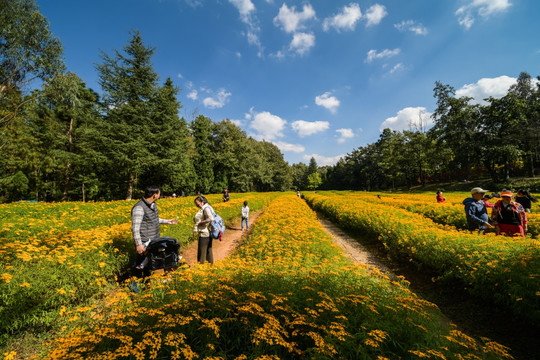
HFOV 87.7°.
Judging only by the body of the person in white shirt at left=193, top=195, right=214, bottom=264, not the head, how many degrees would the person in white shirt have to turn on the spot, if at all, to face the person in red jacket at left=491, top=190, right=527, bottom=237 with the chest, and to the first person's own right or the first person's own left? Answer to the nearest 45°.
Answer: approximately 180°

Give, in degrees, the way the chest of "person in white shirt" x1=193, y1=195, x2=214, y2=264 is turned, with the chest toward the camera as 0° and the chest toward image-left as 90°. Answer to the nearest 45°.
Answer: approximately 90°

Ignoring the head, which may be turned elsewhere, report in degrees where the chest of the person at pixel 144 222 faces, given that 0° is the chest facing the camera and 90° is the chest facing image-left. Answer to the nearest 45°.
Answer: approximately 315°

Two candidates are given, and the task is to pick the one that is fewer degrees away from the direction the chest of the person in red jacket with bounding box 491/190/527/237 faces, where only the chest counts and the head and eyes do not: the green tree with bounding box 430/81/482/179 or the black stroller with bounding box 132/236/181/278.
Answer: the black stroller

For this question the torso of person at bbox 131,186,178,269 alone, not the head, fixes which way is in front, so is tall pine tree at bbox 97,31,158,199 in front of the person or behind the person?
behind

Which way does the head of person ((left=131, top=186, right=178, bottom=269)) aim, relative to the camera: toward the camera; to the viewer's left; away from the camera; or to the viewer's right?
to the viewer's right

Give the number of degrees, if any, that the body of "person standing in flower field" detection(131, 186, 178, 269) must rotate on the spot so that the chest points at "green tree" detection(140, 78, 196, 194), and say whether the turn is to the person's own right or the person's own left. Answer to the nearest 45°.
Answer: approximately 135° to the person's own left

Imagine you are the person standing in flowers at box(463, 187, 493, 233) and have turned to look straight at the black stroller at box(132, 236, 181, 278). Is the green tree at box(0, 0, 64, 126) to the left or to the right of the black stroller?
right

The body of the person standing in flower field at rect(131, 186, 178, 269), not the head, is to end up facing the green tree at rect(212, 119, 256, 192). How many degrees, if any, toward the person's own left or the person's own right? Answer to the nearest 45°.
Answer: approximately 135° to the person's own left
